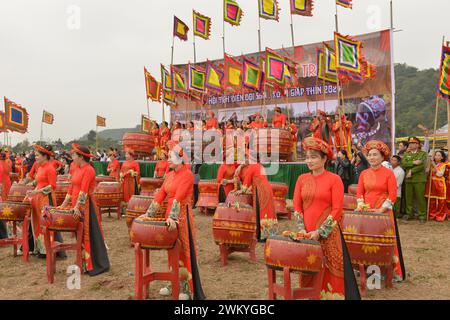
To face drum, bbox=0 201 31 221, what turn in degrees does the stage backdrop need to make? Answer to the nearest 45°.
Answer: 0° — it already faces it

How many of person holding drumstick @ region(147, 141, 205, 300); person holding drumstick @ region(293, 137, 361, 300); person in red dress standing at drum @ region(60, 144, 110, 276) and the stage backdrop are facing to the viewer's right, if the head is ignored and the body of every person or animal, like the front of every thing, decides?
0

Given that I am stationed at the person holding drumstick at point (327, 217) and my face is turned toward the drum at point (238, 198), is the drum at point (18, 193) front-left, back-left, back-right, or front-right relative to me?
front-left

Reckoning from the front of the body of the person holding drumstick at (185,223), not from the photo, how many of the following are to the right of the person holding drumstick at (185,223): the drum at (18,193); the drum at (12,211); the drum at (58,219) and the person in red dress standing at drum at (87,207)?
4

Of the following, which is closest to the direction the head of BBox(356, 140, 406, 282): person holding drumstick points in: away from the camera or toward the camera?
toward the camera

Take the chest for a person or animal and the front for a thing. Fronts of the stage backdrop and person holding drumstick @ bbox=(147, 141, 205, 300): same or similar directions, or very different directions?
same or similar directions

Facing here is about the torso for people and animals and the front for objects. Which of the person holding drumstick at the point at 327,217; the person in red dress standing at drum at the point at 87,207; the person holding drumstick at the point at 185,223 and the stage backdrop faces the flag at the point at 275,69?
the stage backdrop

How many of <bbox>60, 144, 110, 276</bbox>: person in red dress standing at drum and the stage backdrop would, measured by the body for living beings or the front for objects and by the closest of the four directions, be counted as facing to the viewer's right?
0

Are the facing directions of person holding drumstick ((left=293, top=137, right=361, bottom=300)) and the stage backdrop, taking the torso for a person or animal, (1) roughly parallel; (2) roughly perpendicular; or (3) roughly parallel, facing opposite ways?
roughly parallel

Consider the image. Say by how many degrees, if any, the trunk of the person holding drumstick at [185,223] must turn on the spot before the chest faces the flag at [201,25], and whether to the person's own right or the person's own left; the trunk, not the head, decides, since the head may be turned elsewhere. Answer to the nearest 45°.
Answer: approximately 135° to the person's own right

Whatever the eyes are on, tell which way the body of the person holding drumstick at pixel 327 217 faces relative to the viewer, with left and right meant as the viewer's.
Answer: facing the viewer and to the left of the viewer

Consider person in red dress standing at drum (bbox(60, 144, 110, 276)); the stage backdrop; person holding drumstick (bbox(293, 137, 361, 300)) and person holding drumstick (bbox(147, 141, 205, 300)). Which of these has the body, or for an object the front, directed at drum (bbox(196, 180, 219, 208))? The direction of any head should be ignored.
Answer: the stage backdrop

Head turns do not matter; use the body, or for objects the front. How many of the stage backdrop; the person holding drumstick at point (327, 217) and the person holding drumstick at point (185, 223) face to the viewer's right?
0

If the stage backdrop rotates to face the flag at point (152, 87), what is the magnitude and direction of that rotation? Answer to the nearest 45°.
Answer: approximately 45° to its right

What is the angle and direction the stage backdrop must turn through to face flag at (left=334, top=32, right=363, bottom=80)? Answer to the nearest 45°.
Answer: approximately 45° to its left
